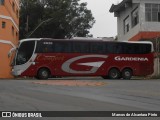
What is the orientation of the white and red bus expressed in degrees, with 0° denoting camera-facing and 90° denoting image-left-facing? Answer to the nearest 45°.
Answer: approximately 90°

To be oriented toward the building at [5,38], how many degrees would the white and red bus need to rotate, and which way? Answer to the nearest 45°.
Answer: approximately 45° to its right
